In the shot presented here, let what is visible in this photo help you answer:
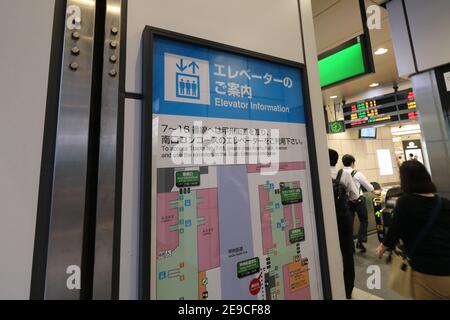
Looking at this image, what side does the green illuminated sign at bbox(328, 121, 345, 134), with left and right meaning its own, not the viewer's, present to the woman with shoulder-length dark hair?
front

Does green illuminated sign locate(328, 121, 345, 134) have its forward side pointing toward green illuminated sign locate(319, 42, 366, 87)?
yes

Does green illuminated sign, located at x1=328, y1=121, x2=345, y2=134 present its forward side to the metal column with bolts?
yes

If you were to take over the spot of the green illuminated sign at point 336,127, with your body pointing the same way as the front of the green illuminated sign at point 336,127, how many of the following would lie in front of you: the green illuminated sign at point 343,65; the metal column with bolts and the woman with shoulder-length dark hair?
3

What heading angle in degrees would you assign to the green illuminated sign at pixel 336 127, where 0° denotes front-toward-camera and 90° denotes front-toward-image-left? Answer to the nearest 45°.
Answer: approximately 0°

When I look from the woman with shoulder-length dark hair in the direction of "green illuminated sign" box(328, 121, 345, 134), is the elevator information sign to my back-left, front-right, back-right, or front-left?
back-left

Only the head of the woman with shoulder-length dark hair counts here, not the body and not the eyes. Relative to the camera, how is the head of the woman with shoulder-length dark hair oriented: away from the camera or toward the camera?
away from the camera

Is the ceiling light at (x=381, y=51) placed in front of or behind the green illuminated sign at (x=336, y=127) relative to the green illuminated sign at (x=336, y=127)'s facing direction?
in front

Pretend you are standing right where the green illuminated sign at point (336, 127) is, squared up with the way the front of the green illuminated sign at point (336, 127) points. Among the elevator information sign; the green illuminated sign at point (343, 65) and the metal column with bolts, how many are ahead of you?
3

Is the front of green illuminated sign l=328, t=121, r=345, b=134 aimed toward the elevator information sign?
yes
